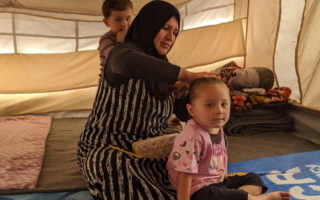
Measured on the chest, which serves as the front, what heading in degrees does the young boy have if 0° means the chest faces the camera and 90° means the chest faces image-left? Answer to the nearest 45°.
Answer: approximately 315°

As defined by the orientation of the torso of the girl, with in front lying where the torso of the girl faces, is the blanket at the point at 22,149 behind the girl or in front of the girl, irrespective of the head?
behind

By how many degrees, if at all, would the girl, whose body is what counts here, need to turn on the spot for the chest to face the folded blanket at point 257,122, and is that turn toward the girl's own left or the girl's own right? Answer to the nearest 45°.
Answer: approximately 135° to the girl's own left

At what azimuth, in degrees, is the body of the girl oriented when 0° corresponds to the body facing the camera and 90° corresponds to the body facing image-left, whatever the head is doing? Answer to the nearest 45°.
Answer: approximately 315°

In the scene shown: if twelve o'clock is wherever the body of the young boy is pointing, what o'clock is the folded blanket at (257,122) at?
The folded blanket is roughly at 10 o'clock from the young boy.

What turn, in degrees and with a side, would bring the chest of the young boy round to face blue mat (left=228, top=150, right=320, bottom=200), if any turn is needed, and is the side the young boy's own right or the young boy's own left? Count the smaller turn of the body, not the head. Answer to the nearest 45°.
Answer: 0° — they already face it
